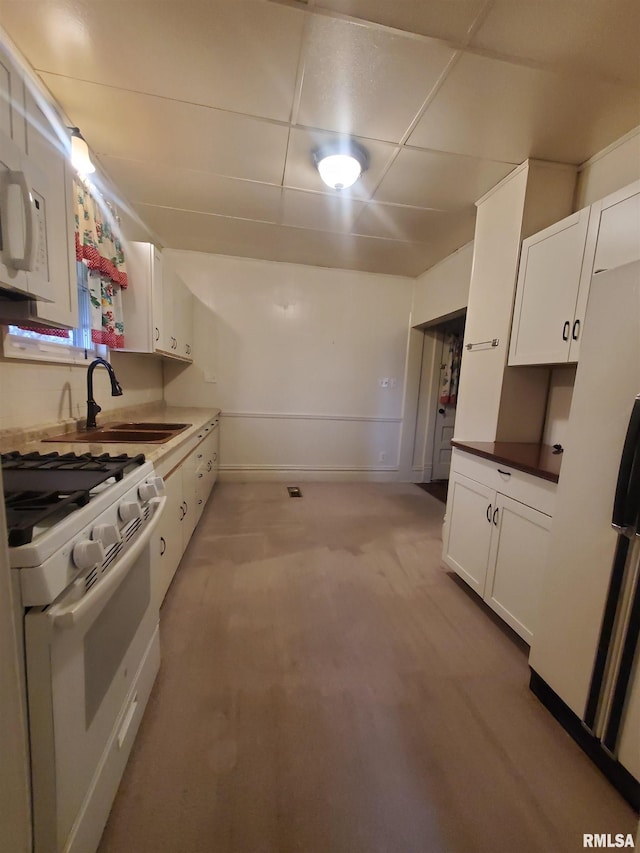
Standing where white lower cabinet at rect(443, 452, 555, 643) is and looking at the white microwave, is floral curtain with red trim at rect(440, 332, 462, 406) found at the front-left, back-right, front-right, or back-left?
back-right

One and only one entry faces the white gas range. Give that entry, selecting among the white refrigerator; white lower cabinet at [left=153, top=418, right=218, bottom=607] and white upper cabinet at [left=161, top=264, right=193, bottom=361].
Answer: the white refrigerator

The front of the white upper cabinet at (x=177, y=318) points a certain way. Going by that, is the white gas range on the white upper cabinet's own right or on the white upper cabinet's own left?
on the white upper cabinet's own right

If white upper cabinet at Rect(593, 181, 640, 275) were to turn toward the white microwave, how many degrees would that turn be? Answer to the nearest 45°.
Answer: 0° — it already faces it

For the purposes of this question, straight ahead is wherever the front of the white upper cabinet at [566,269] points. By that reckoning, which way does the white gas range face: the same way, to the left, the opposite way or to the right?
the opposite way

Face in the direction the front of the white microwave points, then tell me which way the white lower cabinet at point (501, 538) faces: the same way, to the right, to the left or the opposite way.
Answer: the opposite way

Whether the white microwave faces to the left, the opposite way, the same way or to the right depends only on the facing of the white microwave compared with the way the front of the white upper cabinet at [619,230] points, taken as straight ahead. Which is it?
the opposite way

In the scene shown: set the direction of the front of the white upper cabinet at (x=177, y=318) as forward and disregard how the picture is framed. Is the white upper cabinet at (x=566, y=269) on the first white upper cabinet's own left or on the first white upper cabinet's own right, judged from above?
on the first white upper cabinet's own right

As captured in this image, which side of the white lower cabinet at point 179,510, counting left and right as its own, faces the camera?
right

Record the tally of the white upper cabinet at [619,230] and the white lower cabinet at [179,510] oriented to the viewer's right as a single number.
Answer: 1
